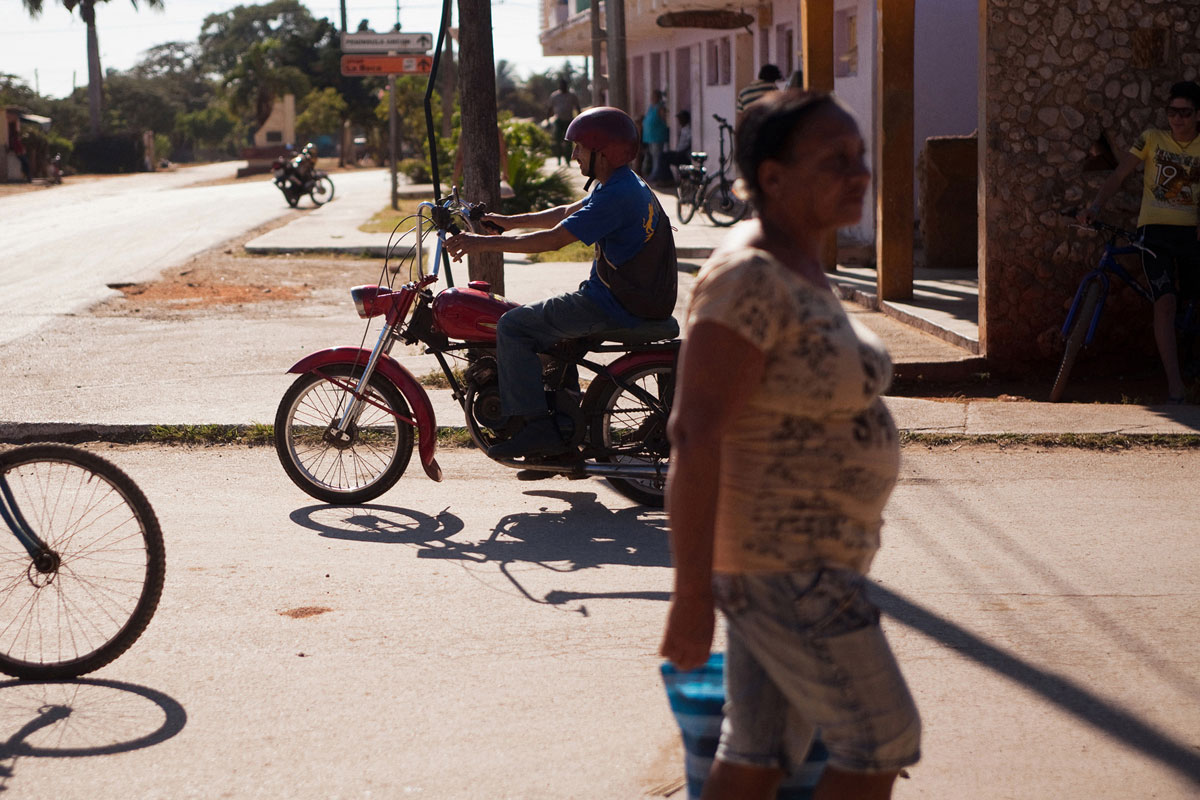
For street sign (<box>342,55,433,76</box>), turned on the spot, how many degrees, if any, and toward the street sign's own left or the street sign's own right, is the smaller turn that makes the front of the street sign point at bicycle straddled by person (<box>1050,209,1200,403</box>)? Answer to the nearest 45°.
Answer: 0° — it already faces it

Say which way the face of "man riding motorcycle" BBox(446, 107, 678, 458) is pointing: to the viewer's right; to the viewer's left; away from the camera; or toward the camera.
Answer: to the viewer's left

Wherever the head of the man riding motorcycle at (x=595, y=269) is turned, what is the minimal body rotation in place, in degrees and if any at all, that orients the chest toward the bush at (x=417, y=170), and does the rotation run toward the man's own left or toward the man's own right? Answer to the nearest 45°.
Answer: approximately 90° to the man's own right

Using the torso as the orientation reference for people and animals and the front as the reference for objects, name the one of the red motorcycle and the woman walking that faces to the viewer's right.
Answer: the woman walking

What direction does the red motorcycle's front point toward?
to the viewer's left

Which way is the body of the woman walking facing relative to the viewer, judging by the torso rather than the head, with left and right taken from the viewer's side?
facing to the right of the viewer

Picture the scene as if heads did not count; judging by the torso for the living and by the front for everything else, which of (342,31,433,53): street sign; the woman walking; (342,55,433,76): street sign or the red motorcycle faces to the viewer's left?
the red motorcycle

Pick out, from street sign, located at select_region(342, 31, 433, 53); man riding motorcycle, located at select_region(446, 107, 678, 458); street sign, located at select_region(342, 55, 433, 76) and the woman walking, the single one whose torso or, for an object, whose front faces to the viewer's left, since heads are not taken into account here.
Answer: the man riding motorcycle

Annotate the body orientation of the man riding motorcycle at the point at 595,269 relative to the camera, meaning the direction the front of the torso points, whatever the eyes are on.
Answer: to the viewer's left

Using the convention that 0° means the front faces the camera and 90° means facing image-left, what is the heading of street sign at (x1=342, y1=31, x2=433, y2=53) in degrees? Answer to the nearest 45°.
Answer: approximately 0°
